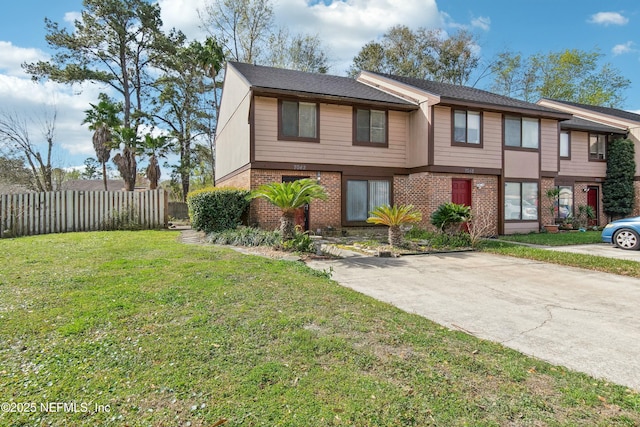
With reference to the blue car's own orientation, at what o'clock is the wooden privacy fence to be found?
The wooden privacy fence is roughly at 11 o'clock from the blue car.

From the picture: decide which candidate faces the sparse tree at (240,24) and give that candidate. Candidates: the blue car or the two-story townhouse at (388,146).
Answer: the blue car

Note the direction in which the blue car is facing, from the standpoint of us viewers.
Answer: facing to the left of the viewer

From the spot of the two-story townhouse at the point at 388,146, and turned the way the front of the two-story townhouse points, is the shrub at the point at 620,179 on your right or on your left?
on your left

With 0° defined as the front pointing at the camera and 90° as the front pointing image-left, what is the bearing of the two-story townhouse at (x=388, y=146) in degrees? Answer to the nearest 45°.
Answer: approximately 315°

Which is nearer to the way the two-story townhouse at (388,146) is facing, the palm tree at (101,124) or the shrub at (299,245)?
the shrub

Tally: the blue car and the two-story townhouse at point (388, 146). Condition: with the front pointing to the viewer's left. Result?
1

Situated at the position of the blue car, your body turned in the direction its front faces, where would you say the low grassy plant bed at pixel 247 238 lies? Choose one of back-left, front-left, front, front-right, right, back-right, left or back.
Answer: front-left

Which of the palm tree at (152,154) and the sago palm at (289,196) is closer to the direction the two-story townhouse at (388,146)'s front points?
the sago palm

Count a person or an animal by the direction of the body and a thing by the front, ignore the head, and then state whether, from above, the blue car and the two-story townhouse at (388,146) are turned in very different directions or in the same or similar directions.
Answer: very different directions
